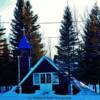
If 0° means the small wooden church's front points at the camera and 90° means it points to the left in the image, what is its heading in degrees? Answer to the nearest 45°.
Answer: approximately 0°
